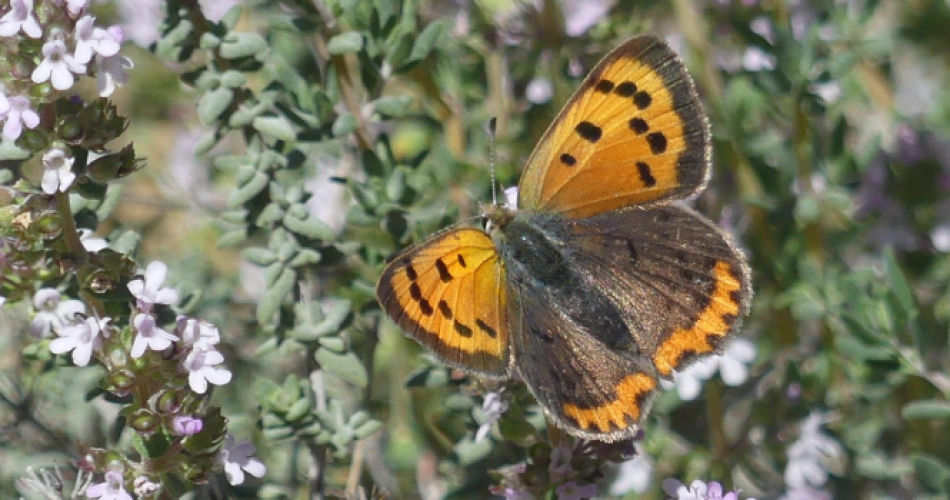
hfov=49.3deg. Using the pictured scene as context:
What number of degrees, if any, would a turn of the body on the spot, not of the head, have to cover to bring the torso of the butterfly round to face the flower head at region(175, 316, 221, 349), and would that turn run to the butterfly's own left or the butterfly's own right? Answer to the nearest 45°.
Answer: approximately 90° to the butterfly's own left

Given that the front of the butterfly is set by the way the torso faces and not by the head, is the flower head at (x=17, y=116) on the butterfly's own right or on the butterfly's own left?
on the butterfly's own left

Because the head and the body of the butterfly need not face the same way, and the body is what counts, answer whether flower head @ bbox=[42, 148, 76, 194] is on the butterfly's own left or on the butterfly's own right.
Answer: on the butterfly's own left

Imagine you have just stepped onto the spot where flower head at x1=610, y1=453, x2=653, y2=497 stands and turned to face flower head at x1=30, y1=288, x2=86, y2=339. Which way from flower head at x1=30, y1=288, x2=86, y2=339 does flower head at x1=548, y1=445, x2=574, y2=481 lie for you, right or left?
left

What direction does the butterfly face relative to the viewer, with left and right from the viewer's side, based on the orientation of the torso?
facing away from the viewer and to the left of the viewer

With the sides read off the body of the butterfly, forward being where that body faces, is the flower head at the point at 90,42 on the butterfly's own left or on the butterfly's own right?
on the butterfly's own left

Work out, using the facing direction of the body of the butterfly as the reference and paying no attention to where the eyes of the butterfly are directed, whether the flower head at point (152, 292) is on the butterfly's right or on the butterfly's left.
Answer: on the butterfly's left

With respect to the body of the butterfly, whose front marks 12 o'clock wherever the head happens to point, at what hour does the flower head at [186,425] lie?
The flower head is roughly at 9 o'clock from the butterfly.

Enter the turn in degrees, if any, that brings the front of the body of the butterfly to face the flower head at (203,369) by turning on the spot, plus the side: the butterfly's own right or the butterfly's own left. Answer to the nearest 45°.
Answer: approximately 90° to the butterfly's own left

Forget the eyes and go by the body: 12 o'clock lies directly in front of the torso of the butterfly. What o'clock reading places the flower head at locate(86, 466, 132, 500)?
The flower head is roughly at 9 o'clock from the butterfly.
